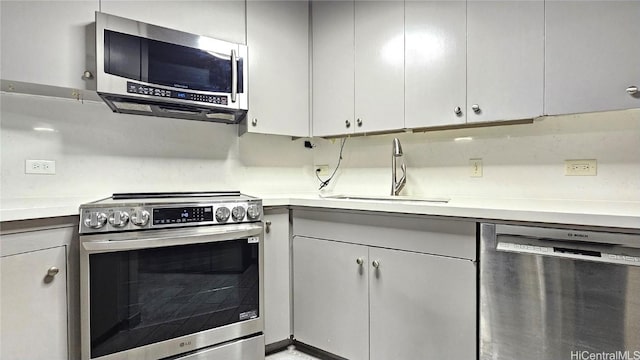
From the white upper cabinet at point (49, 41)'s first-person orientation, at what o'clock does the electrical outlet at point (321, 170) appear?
The electrical outlet is roughly at 9 o'clock from the white upper cabinet.

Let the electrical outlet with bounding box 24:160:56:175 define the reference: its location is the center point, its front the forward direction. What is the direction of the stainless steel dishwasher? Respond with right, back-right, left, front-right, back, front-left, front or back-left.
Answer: front-left

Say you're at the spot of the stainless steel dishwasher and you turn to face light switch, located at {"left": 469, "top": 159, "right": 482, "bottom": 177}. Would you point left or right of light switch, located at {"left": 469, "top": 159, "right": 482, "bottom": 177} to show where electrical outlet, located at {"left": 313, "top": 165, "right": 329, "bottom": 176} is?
left

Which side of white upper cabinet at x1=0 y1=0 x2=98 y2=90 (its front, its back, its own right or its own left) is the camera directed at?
front

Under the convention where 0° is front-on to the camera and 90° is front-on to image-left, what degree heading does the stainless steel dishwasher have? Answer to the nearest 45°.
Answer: approximately 45°

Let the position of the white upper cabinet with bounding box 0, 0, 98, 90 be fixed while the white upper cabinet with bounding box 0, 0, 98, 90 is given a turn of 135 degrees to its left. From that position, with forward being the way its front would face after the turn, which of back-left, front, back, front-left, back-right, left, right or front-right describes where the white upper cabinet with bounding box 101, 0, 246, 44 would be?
front-right

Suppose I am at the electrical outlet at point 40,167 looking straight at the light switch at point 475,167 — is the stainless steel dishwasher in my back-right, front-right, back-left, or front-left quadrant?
front-right

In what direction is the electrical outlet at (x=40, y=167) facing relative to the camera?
toward the camera
